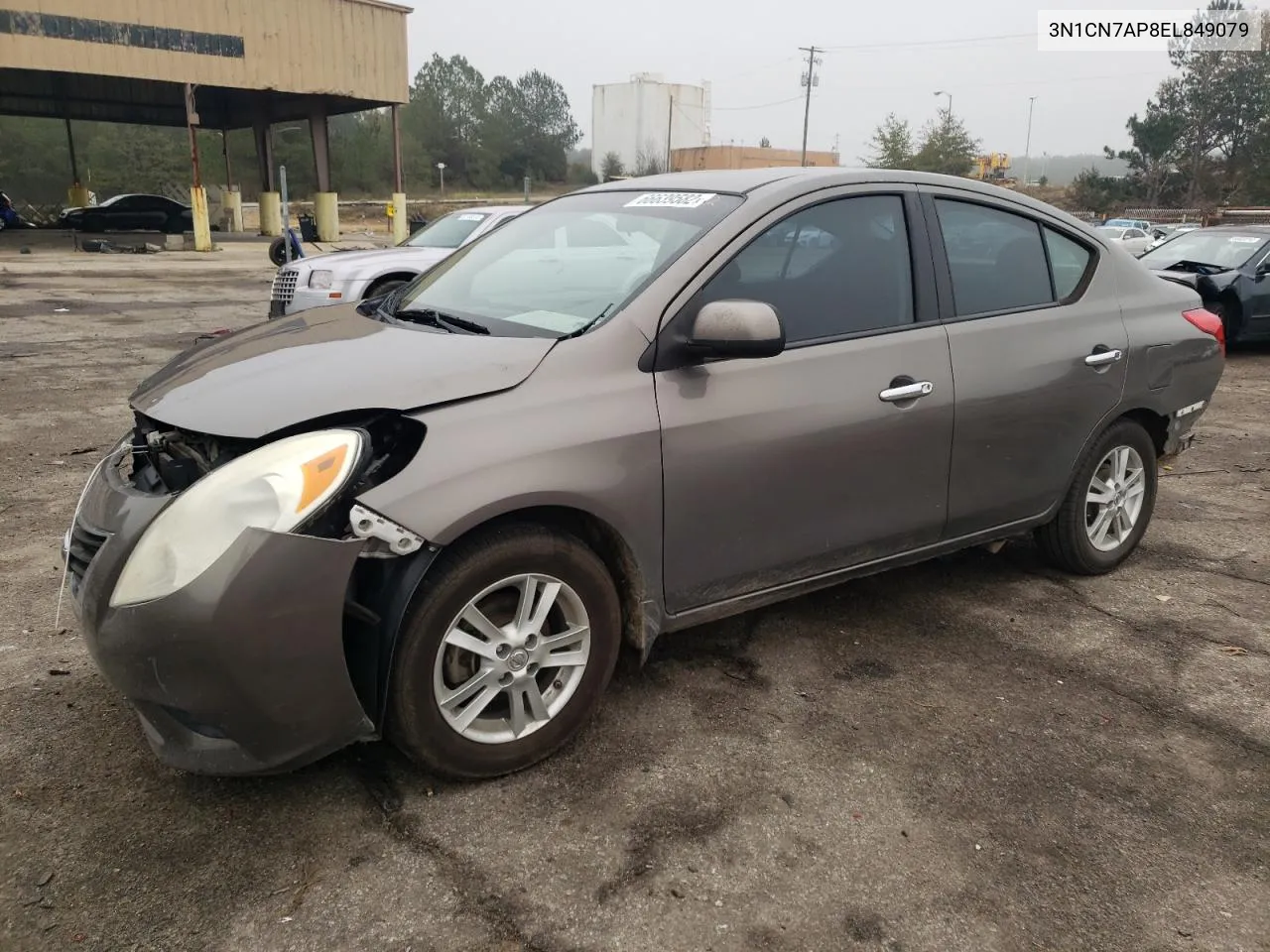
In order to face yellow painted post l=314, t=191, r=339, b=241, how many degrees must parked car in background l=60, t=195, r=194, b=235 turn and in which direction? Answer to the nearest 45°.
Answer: approximately 135° to its left

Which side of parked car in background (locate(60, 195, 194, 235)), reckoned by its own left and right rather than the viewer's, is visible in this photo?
left

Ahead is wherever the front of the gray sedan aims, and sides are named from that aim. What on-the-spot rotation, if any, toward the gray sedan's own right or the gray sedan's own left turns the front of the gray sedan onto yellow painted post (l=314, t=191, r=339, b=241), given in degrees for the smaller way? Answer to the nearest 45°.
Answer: approximately 135° to the gray sedan's own right

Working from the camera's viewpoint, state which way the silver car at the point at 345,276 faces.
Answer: facing the viewer and to the left of the viewer

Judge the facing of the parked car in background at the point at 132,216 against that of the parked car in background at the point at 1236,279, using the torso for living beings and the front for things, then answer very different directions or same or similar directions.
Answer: same or similar directions

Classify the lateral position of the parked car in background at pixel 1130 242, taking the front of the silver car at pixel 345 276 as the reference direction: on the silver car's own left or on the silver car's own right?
on the silver car's own left

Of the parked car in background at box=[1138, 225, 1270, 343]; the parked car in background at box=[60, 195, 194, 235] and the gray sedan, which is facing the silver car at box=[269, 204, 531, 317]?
the parked car in background at box=[1138, 225, 1270, 343]

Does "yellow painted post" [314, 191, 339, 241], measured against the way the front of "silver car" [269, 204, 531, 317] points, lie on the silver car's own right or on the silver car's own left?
on the silver car's own right

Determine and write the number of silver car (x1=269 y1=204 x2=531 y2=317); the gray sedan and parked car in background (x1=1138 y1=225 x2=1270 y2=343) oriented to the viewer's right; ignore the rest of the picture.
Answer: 0

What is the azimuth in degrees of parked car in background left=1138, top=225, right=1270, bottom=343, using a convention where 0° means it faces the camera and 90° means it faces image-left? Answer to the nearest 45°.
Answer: approximately 45°

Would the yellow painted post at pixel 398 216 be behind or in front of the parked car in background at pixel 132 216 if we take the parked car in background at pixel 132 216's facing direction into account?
behind

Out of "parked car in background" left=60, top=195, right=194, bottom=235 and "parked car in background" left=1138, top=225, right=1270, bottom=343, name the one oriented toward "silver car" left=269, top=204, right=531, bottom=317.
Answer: "parked car in background" left=1138, top=225, right=1270, bottom=343
